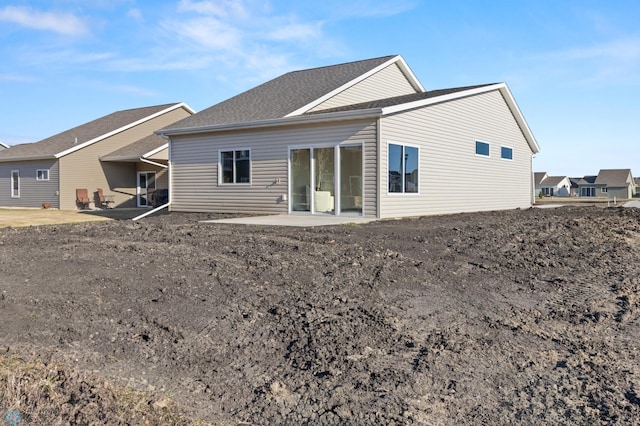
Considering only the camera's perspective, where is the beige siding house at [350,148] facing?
facing away from the viewer and to the right of the viewer

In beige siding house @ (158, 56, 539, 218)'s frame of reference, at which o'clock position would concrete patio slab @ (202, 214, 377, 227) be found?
The concrete patio slab is roughly at 5 o'clock from the beige siding house.

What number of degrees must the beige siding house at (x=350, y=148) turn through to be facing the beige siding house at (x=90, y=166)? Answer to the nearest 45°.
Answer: approximately 90° to its left
